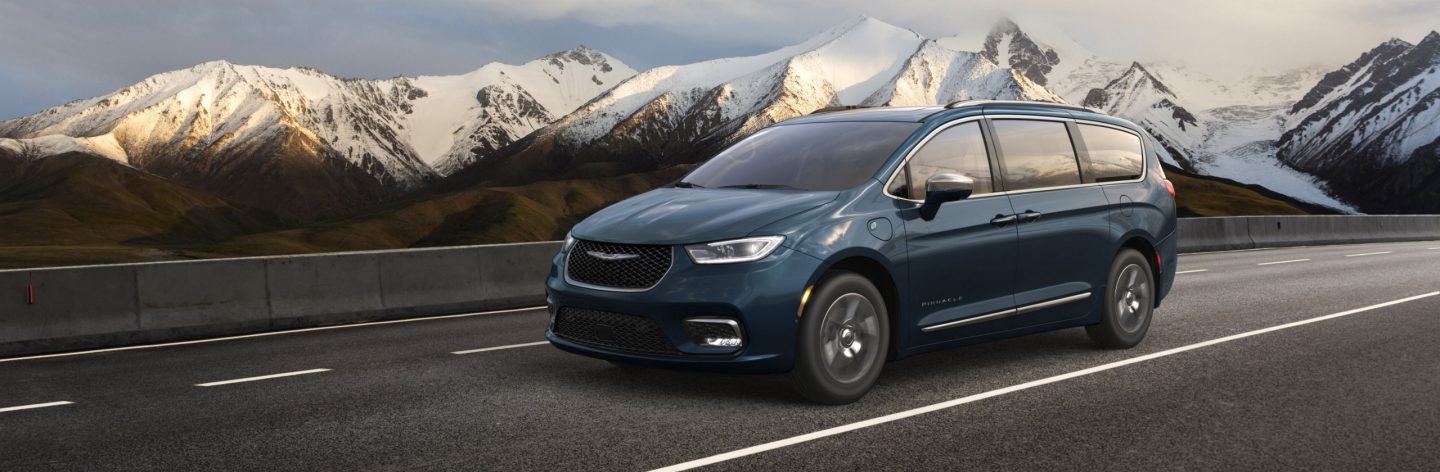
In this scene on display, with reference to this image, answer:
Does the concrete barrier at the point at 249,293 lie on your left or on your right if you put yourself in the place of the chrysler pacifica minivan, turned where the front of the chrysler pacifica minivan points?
on your right

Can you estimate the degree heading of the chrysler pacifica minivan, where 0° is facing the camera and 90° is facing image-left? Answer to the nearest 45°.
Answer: approximately 45°
